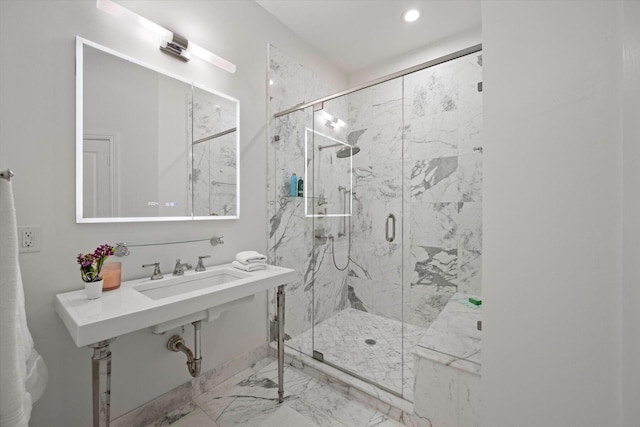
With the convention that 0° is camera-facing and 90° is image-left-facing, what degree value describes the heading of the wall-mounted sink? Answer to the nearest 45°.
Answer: approximately 315°

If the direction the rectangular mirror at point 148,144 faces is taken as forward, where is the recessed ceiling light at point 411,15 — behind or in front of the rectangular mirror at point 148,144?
in front

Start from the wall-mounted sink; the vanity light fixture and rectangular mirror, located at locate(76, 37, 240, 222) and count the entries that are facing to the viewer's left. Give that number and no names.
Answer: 0

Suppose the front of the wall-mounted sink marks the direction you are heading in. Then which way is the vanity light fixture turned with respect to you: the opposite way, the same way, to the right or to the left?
the same way

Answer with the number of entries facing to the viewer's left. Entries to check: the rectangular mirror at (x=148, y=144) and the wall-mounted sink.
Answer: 0

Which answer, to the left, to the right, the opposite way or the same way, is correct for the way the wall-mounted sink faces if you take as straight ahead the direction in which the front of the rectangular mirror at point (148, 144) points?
the same way

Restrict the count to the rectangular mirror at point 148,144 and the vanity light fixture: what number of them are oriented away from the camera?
0

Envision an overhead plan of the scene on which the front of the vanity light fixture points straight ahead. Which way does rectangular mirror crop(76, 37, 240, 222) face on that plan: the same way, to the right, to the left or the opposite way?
the same way

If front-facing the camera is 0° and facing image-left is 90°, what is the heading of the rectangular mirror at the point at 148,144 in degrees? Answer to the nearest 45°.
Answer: approximately 315°

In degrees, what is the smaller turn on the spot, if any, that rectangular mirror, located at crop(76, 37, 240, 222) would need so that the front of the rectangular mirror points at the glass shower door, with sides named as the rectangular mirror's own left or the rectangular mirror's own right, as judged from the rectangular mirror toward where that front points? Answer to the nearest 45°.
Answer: approximately 45° to the rectangular mirror's own left

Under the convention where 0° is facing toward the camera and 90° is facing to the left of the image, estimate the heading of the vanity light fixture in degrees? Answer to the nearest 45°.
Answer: approximately 315°

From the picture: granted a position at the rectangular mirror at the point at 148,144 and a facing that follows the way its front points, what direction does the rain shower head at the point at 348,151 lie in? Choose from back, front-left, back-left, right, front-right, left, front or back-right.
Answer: front-left
